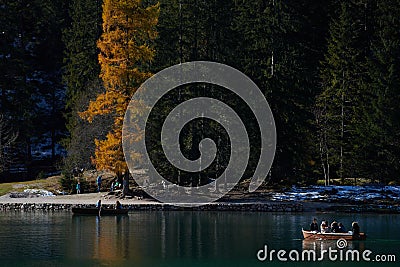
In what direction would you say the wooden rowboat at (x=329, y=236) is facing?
to the viewer's left

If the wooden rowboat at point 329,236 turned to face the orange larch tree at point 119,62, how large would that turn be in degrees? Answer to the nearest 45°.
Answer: approximately 45° to its right
